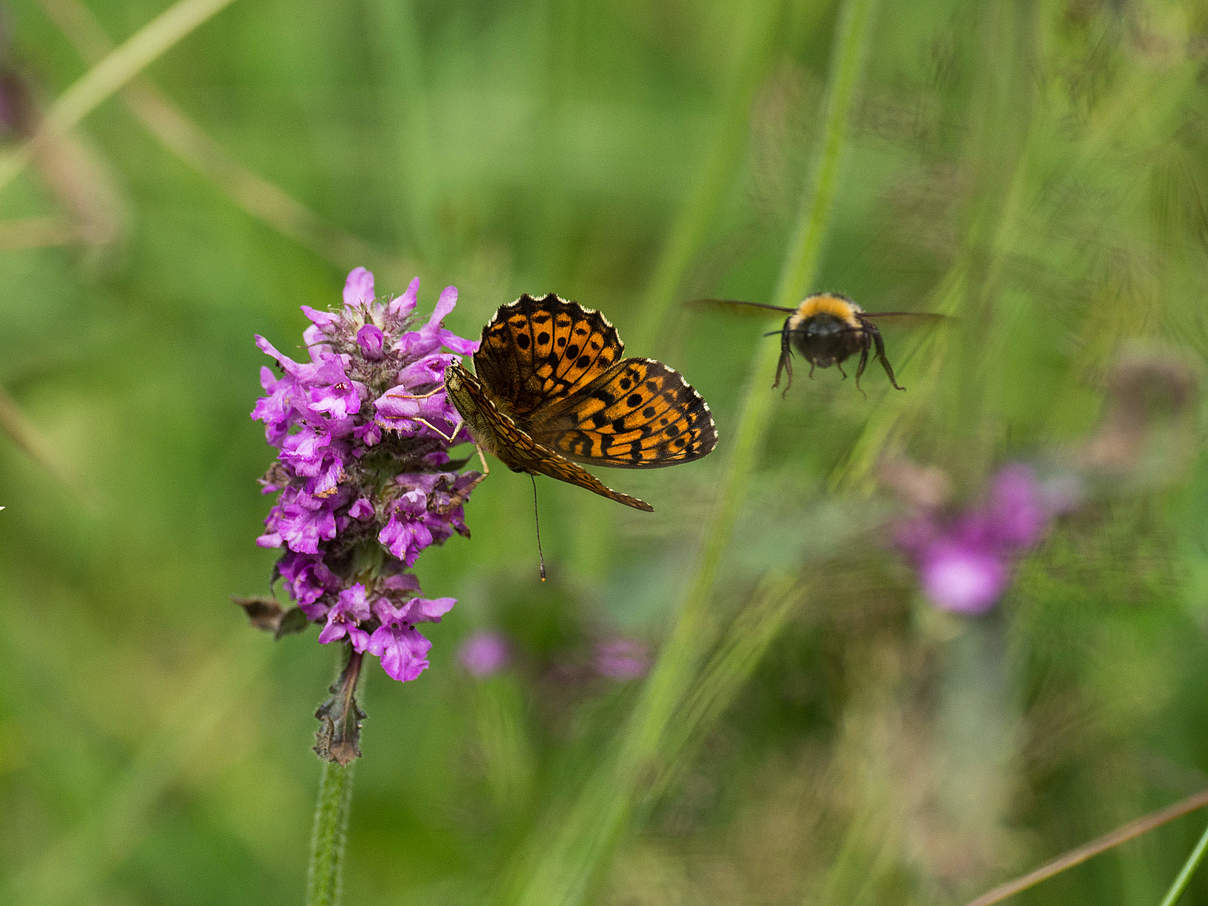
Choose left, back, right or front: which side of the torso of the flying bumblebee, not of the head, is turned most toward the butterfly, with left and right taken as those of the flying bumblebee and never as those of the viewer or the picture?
right

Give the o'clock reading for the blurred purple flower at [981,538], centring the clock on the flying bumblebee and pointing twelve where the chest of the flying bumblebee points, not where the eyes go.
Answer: The blurred purple flower is roughly at 7 o'clock from the flying bumblebee.

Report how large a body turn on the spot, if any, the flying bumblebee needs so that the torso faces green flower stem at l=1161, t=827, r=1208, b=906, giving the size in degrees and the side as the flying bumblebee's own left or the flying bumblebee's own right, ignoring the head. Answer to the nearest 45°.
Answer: approximately 90° to the flying bumblebee's own left

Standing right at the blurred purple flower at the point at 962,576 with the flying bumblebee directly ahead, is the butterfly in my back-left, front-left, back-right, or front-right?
front-right

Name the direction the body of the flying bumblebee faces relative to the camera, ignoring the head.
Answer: toward the camera

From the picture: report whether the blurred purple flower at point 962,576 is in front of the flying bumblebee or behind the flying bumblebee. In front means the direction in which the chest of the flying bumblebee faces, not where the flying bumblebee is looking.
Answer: behind

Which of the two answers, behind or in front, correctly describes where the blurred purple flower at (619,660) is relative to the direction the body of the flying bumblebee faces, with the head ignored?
behind

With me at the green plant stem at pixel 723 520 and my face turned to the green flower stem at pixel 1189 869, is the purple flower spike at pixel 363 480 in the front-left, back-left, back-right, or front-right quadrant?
back-right
